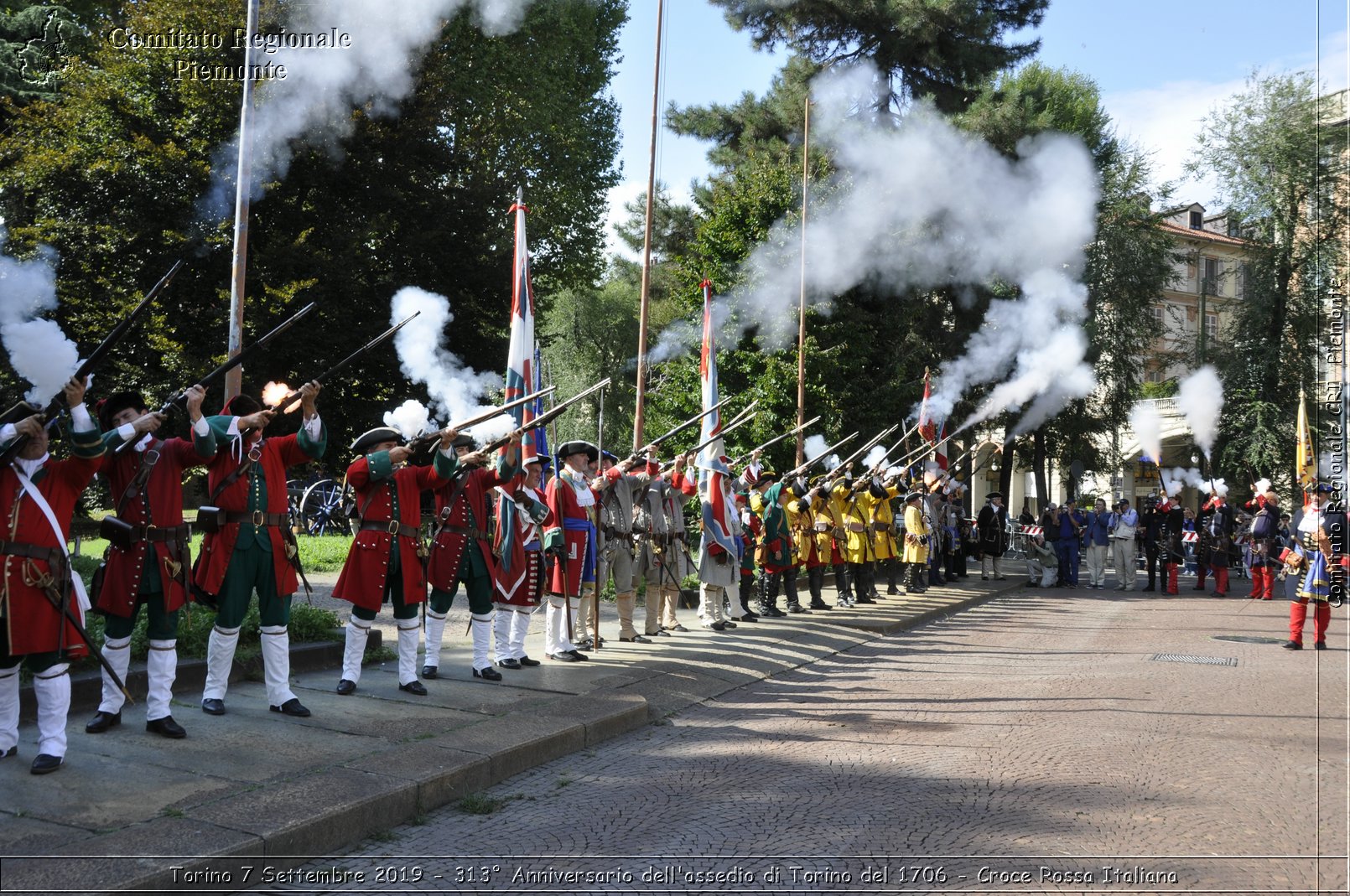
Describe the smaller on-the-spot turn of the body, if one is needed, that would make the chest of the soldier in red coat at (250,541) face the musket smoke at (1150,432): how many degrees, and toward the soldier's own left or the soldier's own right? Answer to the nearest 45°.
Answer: approximately 135° to the soldier's own left

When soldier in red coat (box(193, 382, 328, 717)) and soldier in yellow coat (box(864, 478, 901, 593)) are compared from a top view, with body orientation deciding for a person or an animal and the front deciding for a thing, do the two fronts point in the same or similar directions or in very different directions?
same or similar directions

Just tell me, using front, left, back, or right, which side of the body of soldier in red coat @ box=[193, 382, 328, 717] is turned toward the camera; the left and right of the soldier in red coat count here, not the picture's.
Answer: front

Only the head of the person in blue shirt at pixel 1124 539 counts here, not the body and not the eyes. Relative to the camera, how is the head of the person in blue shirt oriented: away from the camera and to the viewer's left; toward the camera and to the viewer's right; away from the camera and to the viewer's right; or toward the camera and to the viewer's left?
toward the camera and to the viewer's left

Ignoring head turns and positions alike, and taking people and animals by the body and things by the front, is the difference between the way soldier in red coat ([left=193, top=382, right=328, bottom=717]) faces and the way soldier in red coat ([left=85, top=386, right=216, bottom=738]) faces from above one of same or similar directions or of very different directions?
same or similar directions

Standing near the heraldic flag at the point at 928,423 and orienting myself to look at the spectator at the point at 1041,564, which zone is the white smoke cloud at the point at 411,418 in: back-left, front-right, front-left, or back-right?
back-right

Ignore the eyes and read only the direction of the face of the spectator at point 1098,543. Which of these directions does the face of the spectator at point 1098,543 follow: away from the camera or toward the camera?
toward the camera

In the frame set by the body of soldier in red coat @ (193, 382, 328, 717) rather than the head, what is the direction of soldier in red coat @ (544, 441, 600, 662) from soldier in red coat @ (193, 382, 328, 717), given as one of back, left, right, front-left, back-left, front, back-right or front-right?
back-left
